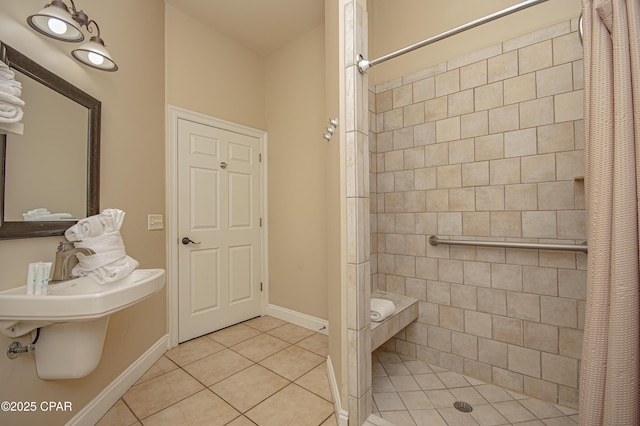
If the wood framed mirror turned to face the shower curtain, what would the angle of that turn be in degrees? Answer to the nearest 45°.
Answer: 0° — it already faces it

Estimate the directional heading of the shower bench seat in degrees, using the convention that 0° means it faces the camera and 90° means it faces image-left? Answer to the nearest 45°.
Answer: approximately 315°

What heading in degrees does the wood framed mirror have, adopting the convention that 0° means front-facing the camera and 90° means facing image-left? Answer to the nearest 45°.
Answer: approximately 315°

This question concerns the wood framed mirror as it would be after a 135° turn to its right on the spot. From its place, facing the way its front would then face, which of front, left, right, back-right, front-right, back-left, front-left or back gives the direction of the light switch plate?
back-right

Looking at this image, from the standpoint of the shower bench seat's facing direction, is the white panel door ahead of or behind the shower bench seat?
behind
